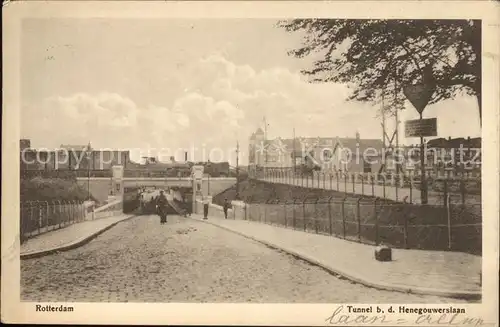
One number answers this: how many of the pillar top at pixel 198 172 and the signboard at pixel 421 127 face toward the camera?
2
